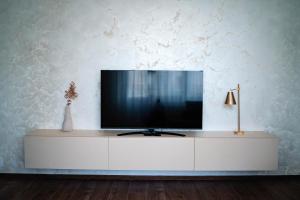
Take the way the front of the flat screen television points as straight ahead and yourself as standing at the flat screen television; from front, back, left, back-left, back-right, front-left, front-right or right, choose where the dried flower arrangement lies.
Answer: right

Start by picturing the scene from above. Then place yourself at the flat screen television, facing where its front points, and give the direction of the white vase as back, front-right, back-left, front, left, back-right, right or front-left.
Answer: right

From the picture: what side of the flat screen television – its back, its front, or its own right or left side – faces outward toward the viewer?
front

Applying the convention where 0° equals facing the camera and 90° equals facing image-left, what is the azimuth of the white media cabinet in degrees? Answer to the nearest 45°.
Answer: approximately 0°
